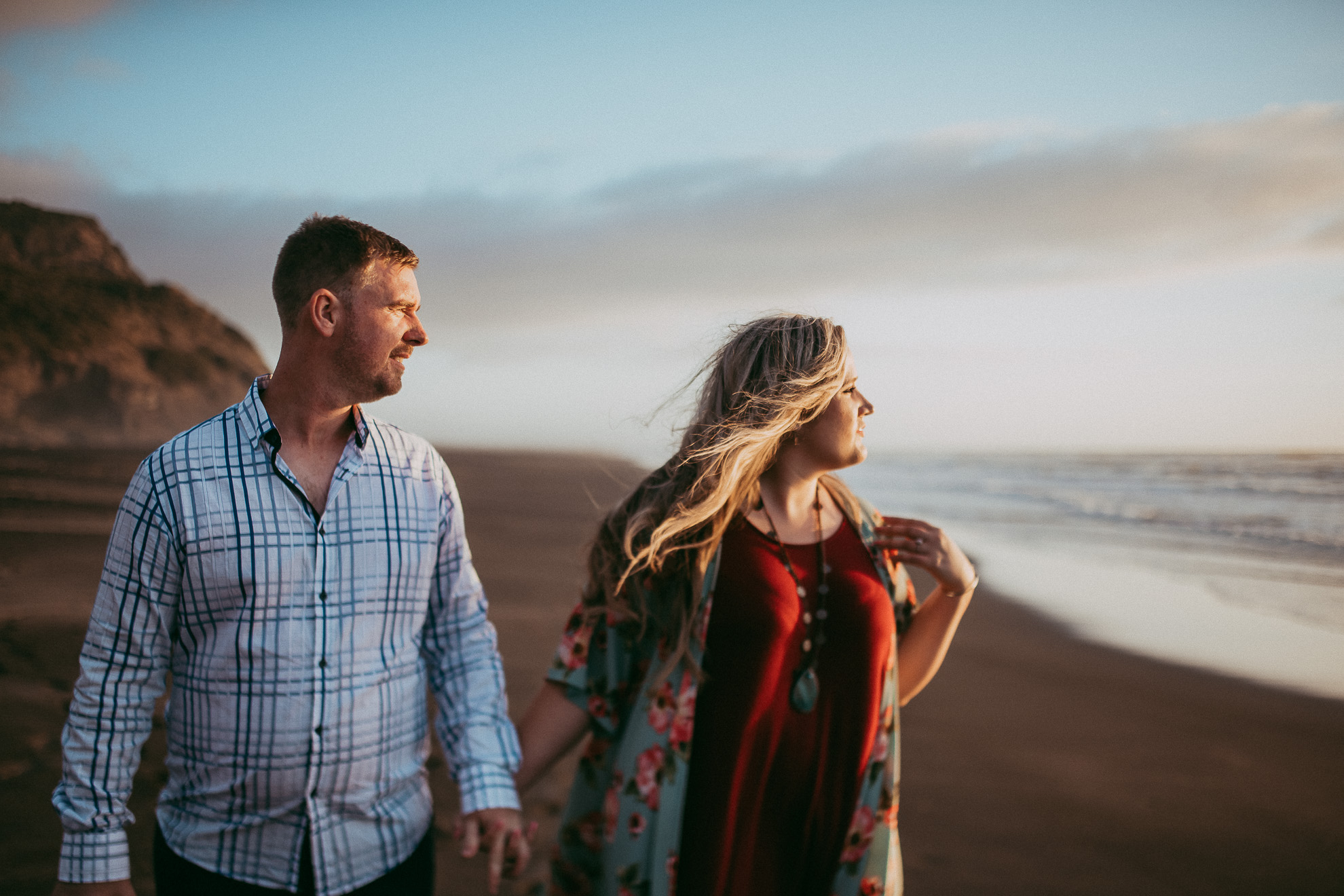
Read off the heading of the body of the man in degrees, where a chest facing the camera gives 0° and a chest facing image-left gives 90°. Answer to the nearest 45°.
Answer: approximately 0°

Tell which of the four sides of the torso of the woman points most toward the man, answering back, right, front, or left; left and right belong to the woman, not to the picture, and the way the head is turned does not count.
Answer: right

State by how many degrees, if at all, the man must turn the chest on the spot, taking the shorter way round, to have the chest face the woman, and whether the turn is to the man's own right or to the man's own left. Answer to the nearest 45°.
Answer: approximately 90° to the man's own left

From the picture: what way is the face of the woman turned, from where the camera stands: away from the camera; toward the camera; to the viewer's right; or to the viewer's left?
to the viewer's right

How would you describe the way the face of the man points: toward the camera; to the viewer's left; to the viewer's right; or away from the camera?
to the viewer's right

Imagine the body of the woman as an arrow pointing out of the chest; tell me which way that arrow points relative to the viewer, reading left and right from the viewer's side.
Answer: facing the viewer and to the right of the viewer

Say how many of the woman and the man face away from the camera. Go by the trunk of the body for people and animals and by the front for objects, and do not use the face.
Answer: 0
